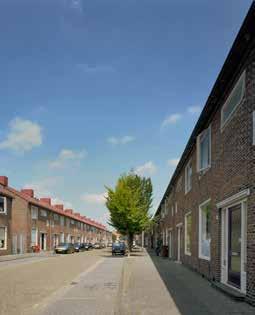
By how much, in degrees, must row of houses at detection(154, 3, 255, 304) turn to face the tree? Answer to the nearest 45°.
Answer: approximately 90° to its right

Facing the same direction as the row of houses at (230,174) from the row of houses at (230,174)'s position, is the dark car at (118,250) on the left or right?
on its right

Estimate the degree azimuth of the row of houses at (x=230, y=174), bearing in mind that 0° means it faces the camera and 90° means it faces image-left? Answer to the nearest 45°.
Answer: approximately 90°
